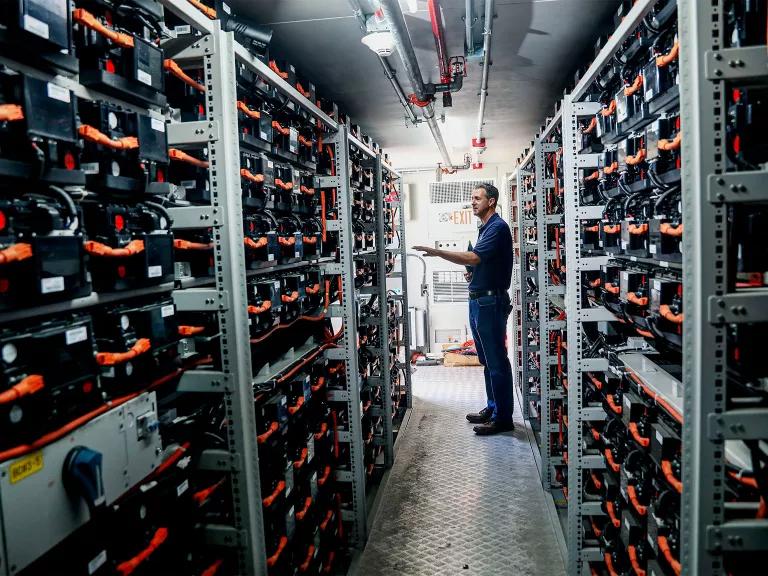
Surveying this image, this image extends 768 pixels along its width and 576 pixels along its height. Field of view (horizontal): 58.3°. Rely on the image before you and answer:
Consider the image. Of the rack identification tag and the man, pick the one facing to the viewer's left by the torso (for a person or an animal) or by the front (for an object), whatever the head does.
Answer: the man

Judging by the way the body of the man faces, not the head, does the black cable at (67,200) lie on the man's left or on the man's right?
on the man's left

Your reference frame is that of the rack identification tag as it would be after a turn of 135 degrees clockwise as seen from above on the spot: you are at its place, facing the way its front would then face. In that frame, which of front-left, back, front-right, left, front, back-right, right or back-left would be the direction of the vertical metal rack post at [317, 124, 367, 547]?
back-right

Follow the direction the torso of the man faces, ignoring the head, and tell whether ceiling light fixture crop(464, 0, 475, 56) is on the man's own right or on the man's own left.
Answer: on the man's own left

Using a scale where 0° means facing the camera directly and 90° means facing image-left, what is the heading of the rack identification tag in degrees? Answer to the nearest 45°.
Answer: approximately 315°

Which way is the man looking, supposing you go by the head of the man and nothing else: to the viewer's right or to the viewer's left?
to the viewer's left

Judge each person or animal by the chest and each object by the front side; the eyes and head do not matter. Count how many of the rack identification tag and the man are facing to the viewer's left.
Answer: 1

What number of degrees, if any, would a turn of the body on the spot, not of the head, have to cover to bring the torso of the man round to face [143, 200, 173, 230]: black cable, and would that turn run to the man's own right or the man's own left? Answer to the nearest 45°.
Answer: approximately 90° to the man's own left

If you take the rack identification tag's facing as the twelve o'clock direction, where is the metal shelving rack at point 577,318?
The metal shelving rack is roughly at 10 o'clock from the rack identification tag.

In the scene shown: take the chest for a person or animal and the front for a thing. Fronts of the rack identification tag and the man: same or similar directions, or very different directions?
very different directions

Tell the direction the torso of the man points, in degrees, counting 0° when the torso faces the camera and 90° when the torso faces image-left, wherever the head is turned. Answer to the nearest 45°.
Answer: approximately 90°
